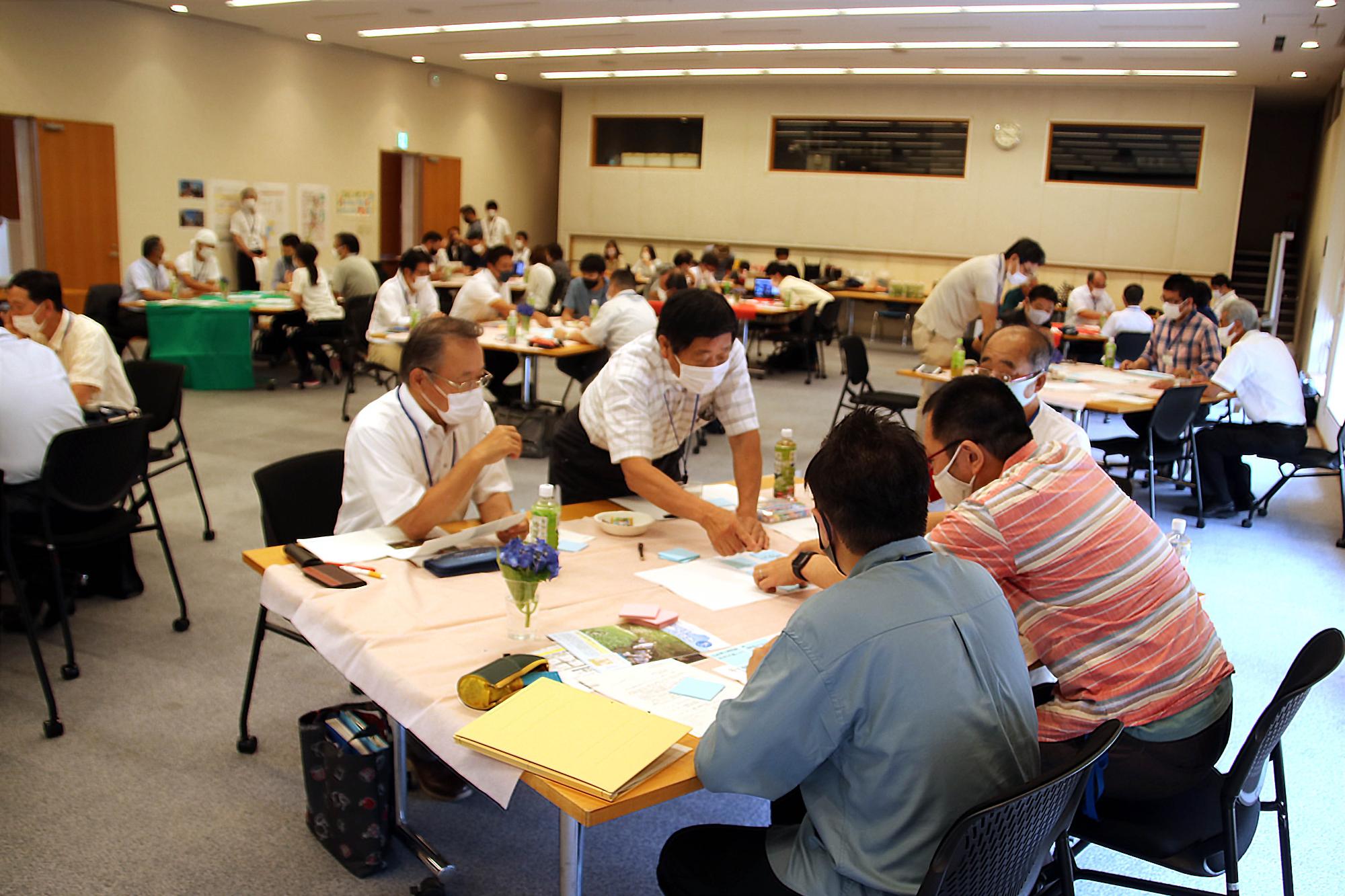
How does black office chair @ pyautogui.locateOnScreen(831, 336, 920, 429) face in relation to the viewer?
to the viewer's right

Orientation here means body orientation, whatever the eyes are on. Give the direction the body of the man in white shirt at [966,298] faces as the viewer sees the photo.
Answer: to the viewer's right

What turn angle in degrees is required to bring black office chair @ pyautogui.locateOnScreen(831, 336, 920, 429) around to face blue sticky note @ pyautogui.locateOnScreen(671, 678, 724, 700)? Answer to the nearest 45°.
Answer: approximately 90° to its right

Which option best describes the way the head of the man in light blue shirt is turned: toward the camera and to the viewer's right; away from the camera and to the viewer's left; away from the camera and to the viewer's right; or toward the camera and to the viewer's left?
away from the camera and to the viewer's left
